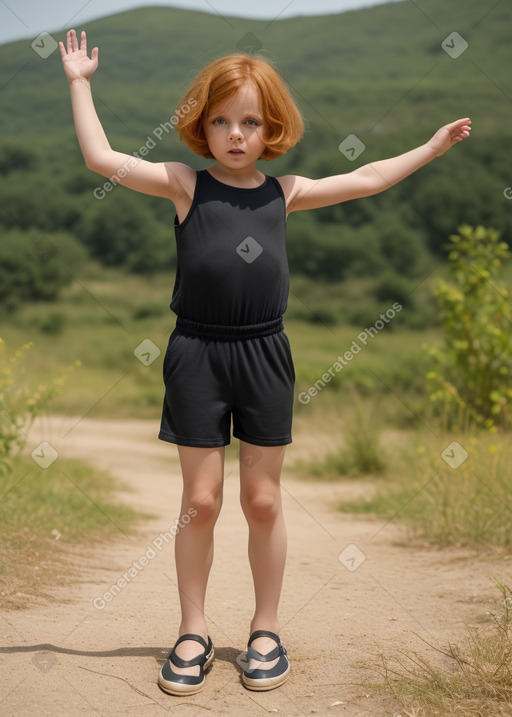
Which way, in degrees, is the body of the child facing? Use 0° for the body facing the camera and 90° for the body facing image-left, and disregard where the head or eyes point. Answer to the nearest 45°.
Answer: approximately 0°

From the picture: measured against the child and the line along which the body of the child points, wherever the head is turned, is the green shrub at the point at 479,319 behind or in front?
behind
